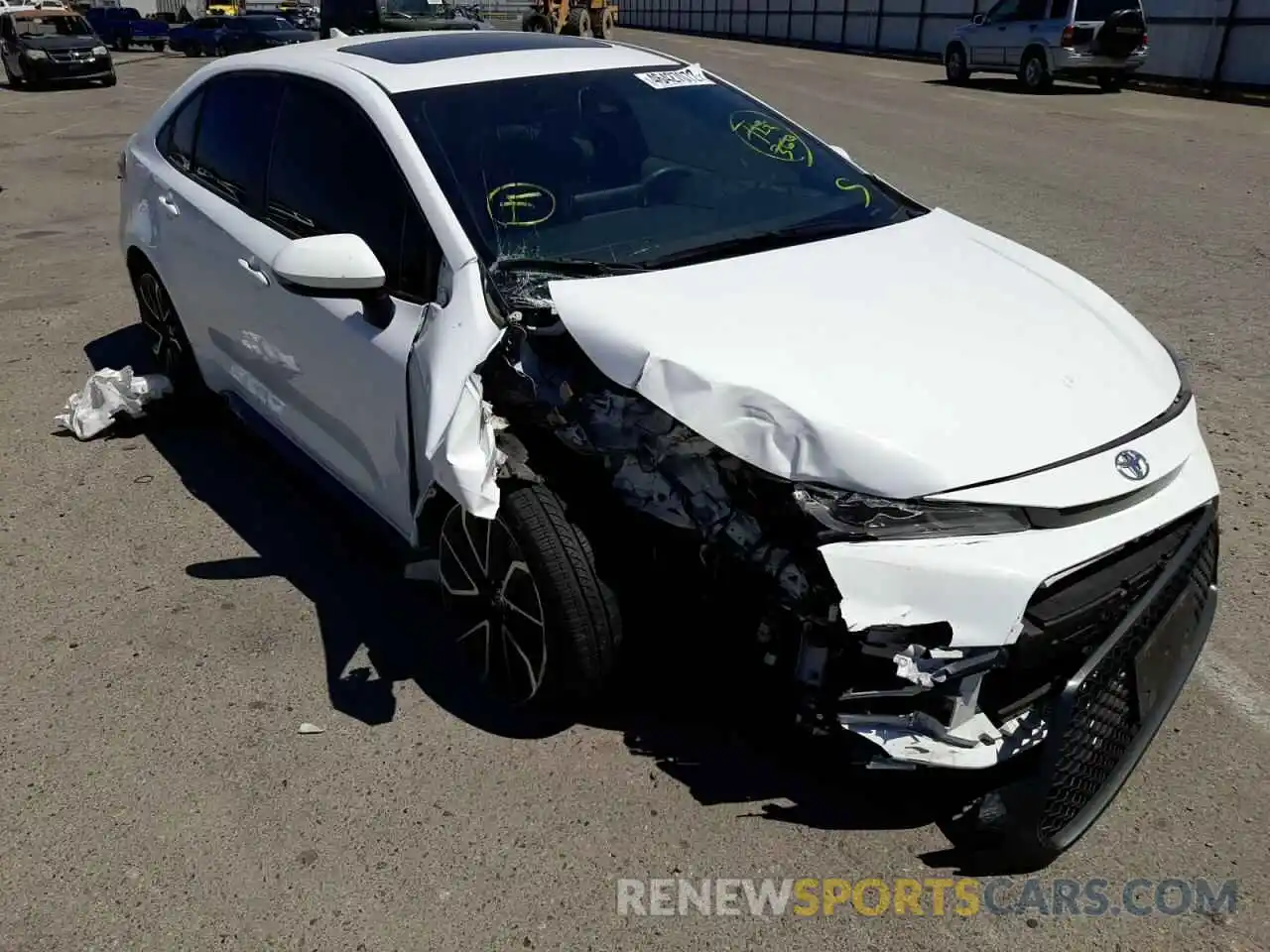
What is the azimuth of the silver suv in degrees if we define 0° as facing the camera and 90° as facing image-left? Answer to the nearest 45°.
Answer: approximately 135°

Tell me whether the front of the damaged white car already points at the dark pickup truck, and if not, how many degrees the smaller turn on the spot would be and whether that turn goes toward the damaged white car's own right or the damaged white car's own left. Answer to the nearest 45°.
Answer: approximately 180°

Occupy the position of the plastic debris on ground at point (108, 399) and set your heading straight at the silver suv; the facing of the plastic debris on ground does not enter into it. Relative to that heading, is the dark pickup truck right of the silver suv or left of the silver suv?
left

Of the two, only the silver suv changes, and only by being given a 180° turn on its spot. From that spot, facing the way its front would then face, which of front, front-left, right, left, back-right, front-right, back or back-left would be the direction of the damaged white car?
front-right

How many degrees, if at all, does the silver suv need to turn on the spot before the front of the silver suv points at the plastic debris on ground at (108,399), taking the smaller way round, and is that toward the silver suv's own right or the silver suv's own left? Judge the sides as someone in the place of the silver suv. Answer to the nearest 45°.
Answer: approximately 135° to the silver suv's own left

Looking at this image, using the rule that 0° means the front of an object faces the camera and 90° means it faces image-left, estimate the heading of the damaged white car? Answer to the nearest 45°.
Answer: approximately 315°
